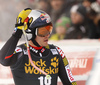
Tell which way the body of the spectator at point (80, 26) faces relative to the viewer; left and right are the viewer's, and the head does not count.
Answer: facing the viewer and to the left of the viewer

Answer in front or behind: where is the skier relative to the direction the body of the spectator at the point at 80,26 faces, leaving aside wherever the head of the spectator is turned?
in front

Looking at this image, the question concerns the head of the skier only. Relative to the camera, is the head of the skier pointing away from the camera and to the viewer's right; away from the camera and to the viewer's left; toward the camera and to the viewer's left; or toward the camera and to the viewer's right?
toward the camera and to the viewer's right
